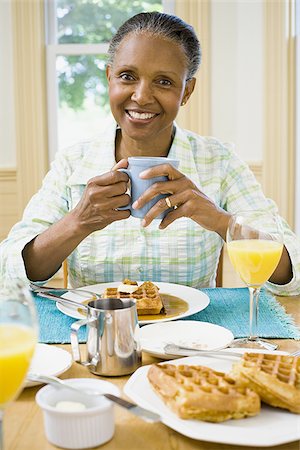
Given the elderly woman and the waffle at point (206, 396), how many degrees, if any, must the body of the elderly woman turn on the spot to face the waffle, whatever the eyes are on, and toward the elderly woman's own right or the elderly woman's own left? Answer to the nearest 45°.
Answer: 0° — they already face it

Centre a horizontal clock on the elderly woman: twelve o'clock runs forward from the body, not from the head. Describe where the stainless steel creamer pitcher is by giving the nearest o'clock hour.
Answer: The stainless steel creamer pitcher is roughly at 12 o'clock from the elderly woman.

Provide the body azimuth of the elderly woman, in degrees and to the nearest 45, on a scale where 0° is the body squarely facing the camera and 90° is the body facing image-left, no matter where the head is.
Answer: approximately 0°

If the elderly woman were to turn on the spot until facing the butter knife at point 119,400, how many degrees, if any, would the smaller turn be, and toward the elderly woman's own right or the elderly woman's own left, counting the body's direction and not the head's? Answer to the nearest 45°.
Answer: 0° — they already face it

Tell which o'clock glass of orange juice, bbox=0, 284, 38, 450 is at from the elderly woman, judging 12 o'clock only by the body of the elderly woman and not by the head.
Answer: The glass of orange juice is roughly at 12 o'clock from the elderly woman.

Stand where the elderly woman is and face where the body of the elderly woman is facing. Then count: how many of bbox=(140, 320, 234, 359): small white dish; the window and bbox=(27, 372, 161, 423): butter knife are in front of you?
2

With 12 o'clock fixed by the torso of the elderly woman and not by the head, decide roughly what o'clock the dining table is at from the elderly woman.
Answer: The dining table is roughly at 12 o'clock from the elderly woman.

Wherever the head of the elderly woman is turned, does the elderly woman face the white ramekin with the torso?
yes

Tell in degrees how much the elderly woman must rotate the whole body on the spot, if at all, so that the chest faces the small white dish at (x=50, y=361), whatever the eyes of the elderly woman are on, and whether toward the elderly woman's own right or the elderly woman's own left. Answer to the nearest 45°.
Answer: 0° — they already face it
